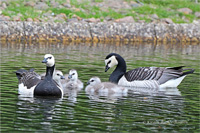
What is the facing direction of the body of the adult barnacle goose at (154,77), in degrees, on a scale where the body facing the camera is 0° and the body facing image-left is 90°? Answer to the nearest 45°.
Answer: approximately 90°

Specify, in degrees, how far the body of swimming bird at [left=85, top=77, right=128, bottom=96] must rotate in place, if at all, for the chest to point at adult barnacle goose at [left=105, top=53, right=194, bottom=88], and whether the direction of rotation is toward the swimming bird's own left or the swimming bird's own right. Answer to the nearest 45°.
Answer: approximately 135° to the swimming bird's own right

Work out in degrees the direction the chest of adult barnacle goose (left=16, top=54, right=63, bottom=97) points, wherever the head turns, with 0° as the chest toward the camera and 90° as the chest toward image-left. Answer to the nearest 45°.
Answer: approximately 315°

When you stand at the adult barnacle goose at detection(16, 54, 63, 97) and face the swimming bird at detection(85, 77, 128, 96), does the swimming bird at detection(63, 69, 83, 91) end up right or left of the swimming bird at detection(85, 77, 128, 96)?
left

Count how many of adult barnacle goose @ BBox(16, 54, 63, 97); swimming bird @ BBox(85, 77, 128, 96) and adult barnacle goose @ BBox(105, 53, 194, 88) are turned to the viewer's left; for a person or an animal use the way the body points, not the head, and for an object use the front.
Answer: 2

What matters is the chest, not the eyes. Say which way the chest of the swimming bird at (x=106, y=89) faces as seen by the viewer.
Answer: to the viewer's left

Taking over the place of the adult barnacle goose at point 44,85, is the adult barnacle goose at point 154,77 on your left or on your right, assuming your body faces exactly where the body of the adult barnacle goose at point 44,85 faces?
on your left
